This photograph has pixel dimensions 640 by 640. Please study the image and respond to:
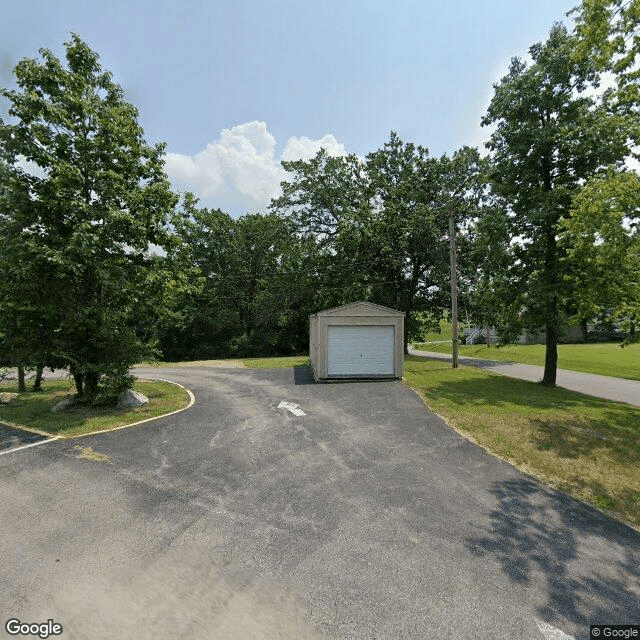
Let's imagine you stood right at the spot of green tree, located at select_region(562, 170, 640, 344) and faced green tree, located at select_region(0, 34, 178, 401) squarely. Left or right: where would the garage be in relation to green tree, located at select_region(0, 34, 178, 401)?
right

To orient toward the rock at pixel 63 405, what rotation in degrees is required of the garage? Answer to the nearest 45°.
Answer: approximately 45° to its right

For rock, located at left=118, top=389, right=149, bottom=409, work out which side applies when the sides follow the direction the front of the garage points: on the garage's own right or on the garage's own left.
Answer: on the garage's own right

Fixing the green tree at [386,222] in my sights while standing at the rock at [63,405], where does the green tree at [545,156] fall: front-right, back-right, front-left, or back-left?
front-right

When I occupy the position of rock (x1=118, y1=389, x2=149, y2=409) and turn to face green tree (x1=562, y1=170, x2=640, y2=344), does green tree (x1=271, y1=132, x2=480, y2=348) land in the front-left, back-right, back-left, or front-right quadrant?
front-left

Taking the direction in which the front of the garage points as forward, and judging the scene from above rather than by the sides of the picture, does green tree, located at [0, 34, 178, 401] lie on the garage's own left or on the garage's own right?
on the garage's own right

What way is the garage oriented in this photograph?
toward the camera

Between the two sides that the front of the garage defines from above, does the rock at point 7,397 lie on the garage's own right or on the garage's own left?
on the garage's own right

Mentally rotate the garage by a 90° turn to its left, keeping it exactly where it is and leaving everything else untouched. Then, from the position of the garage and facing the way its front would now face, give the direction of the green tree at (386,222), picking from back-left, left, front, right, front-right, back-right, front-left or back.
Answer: left
